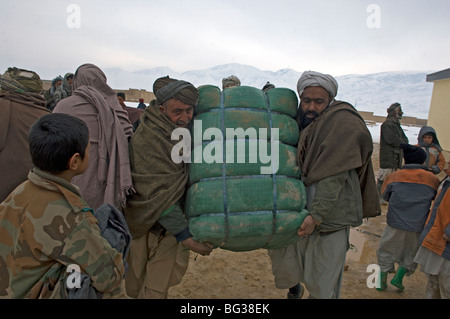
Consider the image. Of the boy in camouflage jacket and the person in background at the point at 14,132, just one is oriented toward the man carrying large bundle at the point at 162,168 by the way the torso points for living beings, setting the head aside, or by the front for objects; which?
the boy in camouflage jacket

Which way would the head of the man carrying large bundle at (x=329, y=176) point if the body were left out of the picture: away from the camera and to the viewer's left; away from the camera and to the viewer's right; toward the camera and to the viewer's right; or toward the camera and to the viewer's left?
toward the camera and to the viewer's left

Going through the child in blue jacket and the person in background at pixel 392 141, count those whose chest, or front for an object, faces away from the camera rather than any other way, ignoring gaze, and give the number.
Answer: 1

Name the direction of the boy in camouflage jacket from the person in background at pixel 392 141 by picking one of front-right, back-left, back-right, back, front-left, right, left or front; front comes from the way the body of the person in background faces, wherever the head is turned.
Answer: right

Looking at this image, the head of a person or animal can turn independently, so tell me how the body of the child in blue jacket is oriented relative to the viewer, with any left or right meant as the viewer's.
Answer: facing away from the viewer

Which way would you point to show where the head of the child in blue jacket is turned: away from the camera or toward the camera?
away from the camera

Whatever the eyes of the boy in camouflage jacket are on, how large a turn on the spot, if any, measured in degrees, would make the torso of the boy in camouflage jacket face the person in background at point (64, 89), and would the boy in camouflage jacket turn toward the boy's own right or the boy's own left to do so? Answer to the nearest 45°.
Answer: approximately 45° to the boy's own left

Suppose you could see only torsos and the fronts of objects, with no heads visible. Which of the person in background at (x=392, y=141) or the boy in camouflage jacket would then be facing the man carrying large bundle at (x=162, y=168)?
the boy in camouflage jacket

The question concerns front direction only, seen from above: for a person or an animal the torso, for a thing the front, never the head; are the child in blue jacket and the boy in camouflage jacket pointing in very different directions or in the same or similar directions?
same or similar directions

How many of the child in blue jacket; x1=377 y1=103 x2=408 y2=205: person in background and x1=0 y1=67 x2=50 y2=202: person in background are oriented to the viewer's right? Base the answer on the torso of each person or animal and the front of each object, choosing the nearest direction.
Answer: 1
